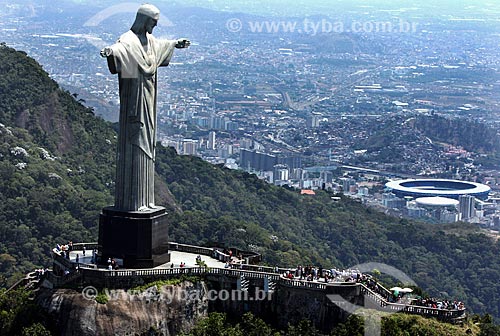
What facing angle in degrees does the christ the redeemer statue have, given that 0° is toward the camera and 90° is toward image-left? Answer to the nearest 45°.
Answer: approximately 315°
